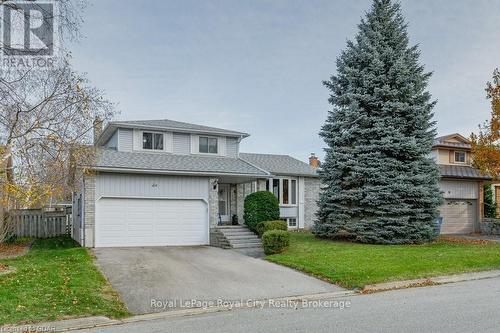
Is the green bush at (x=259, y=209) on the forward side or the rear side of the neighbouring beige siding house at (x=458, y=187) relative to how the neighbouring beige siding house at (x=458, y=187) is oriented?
on the forward side

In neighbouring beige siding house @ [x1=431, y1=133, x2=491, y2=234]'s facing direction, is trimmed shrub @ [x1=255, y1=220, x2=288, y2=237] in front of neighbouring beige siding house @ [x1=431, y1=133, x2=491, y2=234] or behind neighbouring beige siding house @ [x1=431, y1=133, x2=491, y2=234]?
in front

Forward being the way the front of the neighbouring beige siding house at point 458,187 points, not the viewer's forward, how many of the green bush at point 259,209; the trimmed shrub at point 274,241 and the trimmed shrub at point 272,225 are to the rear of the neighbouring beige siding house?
0

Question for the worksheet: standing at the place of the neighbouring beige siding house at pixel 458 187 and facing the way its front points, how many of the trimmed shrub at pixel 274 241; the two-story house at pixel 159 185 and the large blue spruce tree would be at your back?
0

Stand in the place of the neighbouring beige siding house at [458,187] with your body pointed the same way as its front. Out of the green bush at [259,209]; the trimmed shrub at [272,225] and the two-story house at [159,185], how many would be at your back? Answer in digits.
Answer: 0

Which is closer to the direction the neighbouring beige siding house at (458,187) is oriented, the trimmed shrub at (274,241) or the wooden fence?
the trimmed shrub

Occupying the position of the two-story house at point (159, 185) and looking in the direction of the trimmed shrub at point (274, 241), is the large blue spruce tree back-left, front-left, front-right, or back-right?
front-left

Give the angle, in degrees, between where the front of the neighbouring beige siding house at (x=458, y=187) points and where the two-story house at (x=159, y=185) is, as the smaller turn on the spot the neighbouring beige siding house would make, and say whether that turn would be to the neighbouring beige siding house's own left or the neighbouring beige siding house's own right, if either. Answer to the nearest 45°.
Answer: approximately 45° to the neighbouring beige siding house's own right

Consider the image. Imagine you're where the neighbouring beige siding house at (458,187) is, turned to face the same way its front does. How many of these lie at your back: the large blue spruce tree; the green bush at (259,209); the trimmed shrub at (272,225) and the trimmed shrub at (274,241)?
0

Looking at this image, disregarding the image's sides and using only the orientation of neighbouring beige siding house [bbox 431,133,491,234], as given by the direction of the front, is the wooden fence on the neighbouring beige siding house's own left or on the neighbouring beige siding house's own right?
on the neighbouring beige siding house's own right

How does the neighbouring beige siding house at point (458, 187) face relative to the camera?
toward the camera
